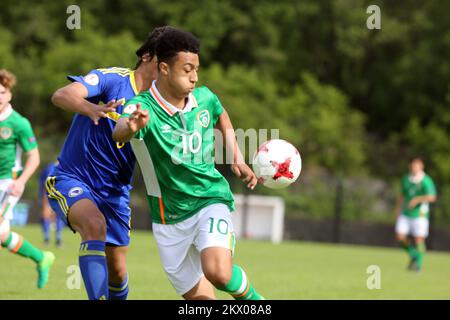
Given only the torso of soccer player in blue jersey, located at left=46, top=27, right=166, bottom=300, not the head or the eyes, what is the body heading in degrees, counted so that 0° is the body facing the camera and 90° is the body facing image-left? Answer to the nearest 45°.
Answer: approximately 315°

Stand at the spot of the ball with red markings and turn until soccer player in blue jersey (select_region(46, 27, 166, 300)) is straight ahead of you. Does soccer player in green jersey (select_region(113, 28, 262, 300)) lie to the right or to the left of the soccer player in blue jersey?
left

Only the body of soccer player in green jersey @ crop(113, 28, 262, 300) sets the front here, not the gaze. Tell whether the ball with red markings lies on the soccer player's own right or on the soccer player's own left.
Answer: on the soccer player's own left

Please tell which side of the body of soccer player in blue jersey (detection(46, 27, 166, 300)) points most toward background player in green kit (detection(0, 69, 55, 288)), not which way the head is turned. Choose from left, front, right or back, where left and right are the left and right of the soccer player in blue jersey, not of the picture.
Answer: back

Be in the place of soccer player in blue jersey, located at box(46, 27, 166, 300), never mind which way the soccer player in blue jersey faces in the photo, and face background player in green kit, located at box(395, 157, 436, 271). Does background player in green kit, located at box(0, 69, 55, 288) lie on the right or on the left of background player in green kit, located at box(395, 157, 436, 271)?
left

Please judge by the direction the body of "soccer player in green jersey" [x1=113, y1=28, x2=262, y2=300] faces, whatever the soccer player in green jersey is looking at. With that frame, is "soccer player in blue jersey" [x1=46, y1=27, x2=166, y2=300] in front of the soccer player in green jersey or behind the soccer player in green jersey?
behind
